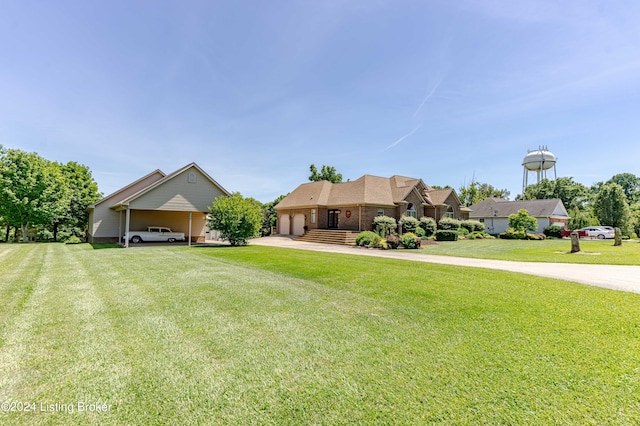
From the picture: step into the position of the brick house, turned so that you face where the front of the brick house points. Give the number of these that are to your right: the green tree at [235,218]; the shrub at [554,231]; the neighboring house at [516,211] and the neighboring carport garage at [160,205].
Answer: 2

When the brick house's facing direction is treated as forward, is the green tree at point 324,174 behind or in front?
behind

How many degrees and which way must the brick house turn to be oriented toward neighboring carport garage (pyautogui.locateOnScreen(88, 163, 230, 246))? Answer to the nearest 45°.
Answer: approximately 90° to its right

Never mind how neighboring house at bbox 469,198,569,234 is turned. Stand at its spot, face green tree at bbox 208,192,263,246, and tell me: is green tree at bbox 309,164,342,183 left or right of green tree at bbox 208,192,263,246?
right

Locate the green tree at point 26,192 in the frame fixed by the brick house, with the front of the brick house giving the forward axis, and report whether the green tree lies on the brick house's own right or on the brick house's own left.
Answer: on the brick house's own right

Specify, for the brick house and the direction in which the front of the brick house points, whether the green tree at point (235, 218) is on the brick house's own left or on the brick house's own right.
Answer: on the brick house's own right

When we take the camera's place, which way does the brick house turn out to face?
facing the viewer and to the right of the viewer

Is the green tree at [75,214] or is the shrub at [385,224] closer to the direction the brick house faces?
the shrub

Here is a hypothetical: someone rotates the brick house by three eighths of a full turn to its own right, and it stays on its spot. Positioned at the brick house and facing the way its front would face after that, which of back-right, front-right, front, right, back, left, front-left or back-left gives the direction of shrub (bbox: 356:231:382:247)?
left
